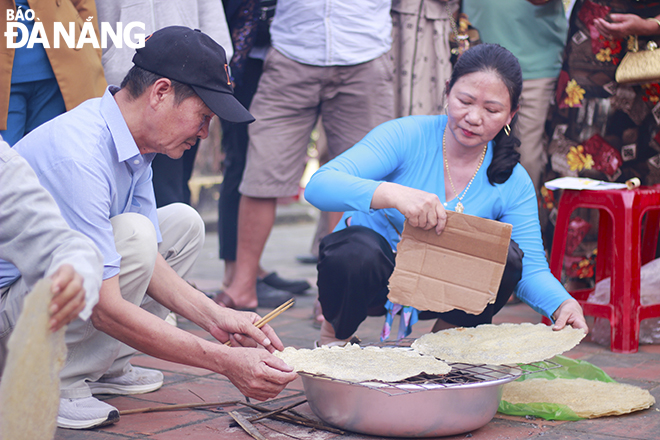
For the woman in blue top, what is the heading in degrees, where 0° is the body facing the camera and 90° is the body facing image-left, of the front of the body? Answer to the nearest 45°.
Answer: approximately 0°

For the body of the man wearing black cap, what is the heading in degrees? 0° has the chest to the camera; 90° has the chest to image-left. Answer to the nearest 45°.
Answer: approximately 270°

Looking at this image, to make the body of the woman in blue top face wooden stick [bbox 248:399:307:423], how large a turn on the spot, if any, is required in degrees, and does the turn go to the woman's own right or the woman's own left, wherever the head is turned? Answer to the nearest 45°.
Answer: approximately 45° to the woman's own right

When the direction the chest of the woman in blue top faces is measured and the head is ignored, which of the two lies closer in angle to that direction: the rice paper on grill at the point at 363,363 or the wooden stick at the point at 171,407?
the rice paper on grill

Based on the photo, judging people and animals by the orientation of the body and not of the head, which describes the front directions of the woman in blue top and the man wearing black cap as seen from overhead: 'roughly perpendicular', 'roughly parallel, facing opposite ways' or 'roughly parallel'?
roughly perpendicular

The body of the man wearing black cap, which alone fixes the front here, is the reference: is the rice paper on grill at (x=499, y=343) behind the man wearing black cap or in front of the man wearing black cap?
in front

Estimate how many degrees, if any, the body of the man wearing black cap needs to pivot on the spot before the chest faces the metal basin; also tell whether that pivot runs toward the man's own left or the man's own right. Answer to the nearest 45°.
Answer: approximately 45° to the man's own right

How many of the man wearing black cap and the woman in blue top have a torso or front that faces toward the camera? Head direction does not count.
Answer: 1
